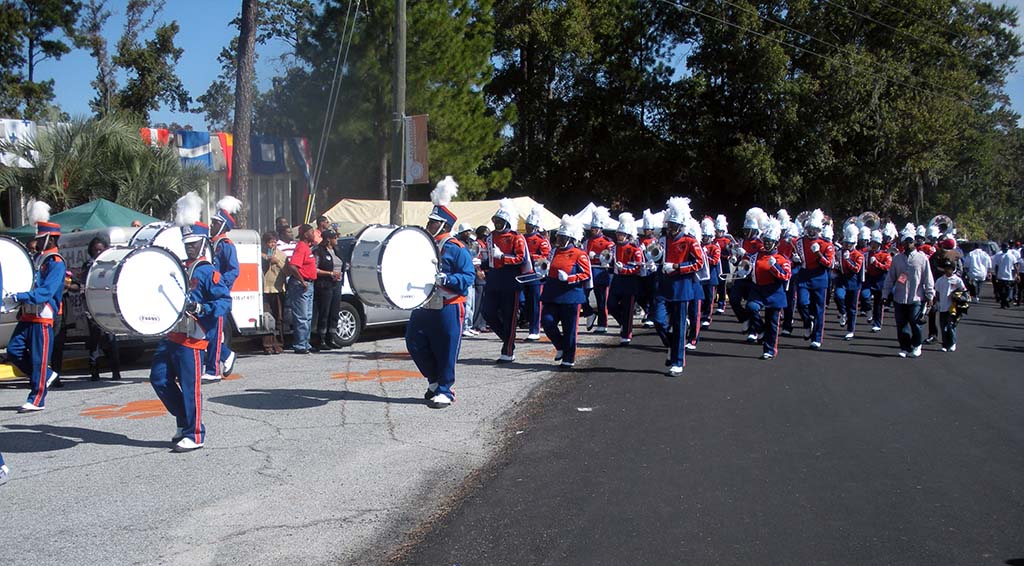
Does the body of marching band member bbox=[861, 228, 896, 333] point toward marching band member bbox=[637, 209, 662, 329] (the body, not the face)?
yes

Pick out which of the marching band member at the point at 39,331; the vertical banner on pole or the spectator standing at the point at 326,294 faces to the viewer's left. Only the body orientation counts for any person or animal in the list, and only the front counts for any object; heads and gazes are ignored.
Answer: the marching band member

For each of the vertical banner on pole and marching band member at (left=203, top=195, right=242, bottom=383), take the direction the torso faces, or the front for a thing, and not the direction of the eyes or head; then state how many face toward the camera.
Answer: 1

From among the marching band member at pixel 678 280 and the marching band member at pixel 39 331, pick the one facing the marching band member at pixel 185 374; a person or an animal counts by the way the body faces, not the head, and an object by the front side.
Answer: the marching band member at pixel 678 280

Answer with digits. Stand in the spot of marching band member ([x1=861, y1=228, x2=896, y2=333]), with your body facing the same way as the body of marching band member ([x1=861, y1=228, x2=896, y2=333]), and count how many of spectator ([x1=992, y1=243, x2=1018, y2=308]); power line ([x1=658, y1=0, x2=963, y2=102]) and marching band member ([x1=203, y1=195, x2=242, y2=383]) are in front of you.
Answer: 1

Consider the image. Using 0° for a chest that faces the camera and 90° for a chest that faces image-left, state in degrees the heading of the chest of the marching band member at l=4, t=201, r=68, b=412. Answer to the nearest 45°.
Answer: approximately 90°

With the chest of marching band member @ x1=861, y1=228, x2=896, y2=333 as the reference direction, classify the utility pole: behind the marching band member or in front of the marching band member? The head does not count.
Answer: in front

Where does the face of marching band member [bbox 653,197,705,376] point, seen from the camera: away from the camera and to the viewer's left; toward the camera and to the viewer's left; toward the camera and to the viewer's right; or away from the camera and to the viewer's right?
toward the camera and to the viewer's left

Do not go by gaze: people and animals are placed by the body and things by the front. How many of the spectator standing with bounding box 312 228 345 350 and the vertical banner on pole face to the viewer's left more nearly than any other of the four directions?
0

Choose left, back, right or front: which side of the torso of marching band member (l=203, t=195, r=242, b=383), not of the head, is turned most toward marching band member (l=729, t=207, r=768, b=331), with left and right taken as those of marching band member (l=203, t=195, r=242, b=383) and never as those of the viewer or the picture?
back

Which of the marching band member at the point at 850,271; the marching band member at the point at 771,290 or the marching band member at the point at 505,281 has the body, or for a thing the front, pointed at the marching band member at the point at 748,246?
the marching band member at the point at 850,271
